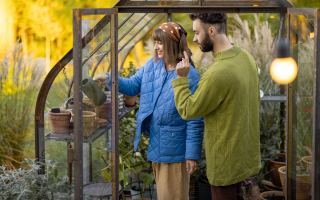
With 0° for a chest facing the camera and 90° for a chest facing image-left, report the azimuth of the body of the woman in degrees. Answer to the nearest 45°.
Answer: approximately 45°

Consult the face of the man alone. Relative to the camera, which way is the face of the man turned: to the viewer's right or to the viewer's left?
to the viewer's left

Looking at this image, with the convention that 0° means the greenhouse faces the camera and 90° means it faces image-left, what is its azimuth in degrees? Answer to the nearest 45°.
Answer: approximately 0°
